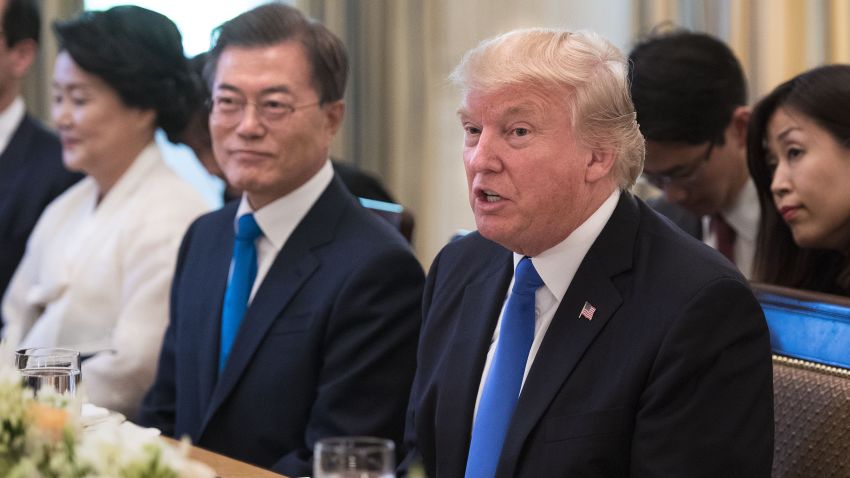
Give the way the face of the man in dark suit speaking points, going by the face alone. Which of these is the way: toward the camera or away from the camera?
toward the camera

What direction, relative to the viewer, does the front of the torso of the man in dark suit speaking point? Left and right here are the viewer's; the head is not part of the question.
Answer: facing the viewer and to the left of the viewer

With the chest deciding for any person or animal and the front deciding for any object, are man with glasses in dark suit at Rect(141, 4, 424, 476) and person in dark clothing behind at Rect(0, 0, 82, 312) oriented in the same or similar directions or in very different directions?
same or similar directions

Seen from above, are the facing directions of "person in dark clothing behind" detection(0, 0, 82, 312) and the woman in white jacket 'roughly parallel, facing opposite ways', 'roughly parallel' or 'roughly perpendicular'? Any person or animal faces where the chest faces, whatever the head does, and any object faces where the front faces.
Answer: roughly parallel

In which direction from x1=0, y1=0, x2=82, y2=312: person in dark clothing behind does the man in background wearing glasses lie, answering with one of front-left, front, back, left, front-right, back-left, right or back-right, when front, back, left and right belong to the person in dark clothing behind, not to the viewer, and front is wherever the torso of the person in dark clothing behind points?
left

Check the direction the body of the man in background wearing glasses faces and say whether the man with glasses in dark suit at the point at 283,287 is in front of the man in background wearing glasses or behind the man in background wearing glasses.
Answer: in front

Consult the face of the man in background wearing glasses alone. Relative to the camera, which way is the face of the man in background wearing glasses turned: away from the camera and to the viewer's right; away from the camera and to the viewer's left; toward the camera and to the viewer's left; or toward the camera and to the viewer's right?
toward the camera and to the viewer's left

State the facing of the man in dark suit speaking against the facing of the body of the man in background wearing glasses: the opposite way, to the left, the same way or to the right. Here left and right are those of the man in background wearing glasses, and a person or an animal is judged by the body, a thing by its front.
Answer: the same way

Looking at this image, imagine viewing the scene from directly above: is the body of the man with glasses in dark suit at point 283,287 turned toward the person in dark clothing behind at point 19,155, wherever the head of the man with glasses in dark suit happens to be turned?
no

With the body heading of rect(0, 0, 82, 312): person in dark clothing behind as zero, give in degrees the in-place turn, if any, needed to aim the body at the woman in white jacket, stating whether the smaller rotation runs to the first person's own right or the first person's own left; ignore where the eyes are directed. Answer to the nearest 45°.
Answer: approximately 45° to the first person's own left
